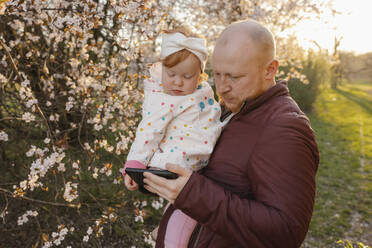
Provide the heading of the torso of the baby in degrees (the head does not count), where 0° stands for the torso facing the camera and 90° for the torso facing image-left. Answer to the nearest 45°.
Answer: approximately 0°

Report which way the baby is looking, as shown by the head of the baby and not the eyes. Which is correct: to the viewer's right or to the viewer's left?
to the viewer's left

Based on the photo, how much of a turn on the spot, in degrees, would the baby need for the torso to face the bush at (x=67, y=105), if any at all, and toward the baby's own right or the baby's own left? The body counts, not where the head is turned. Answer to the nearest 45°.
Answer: approximately 135° to the baby's own right

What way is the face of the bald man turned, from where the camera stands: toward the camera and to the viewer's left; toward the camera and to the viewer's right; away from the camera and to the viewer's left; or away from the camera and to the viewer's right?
toward the camera and to the viewer's left

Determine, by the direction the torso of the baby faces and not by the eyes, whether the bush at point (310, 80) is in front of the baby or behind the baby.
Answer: behind
